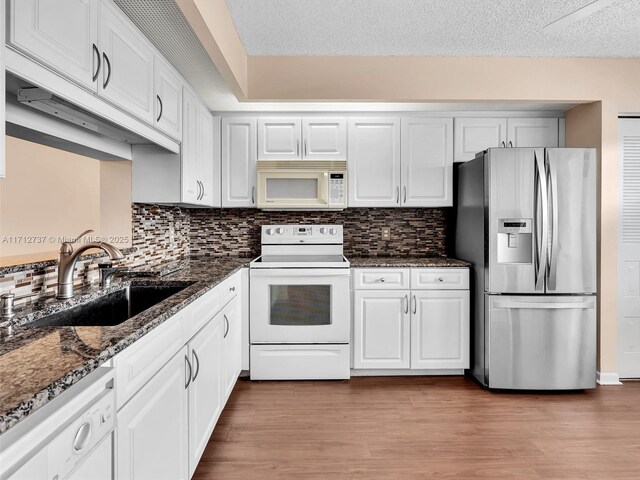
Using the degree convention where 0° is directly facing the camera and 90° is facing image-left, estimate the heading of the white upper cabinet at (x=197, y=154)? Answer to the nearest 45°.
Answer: approximately 270°

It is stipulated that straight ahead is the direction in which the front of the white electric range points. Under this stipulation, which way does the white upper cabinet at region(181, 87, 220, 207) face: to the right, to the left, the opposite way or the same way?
to the left

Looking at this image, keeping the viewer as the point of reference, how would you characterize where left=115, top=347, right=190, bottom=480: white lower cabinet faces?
facing the viewer and to the right of the viewer

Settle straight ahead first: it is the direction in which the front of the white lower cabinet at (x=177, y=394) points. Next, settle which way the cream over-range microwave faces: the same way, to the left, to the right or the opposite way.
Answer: to the right

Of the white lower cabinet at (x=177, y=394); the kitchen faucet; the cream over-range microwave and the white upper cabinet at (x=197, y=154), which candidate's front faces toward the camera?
the cream over-range microwave

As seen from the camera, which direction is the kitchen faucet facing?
to the viewer's right

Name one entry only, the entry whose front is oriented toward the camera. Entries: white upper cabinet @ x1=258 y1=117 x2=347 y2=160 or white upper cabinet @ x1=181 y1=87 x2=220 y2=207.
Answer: white upper cabinet @ x1=258 y1=117 x2=347 y2=160

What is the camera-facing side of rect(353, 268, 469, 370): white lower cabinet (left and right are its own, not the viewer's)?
front

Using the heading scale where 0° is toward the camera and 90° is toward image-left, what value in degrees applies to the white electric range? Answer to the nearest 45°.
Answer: approximately 0°

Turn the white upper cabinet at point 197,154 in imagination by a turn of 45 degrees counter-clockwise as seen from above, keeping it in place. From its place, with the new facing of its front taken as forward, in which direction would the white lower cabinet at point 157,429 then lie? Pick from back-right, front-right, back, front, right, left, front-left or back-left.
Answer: back-right

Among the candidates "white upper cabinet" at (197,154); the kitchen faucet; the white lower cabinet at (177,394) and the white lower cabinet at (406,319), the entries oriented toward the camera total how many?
1

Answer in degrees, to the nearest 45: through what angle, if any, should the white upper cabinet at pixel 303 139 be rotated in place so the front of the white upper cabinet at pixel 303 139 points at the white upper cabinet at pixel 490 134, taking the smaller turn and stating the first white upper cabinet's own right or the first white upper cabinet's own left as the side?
approximately 90° to the first white upper cabinet's own left

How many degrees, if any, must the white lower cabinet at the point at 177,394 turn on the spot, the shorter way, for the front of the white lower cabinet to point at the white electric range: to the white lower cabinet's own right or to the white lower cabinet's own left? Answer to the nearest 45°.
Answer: approximately 45° to the white lower cabinet's own left

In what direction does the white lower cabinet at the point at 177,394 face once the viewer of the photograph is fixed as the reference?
facing to the right of the viewer

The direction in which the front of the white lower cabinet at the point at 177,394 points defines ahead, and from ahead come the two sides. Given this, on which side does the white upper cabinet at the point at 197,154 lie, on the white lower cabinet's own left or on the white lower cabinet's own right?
on the white lower cabinet's own left

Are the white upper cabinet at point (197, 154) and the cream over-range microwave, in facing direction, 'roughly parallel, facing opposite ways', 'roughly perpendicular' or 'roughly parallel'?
roughly perpendicular

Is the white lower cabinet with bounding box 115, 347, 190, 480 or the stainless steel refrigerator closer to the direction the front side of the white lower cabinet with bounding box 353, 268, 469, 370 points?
the white lower cabinet

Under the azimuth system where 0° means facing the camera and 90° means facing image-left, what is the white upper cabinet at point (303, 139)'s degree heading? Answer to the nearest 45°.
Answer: approximately 0°

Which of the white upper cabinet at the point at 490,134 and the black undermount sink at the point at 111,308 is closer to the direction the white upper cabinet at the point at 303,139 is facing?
the black undermount sink
